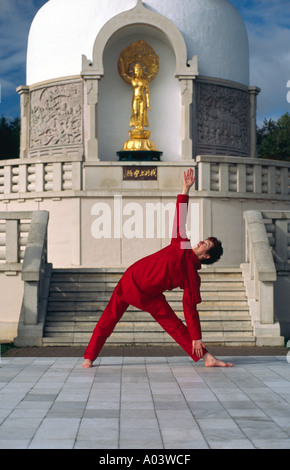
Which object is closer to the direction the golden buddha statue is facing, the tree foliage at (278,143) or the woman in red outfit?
the woman in red outfit

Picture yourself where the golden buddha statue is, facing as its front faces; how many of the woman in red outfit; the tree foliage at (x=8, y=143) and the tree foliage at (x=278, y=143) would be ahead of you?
1

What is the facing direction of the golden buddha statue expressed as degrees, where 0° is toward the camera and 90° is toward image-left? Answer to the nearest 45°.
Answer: approximately 0°

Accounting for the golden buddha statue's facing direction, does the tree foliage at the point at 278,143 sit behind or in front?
behind

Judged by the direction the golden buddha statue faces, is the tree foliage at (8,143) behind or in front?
behind

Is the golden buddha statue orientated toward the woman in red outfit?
yes

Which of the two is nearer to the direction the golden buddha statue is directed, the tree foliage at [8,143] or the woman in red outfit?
the woman in red outfit

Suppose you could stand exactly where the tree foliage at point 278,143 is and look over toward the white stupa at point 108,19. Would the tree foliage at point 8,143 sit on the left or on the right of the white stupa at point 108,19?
right

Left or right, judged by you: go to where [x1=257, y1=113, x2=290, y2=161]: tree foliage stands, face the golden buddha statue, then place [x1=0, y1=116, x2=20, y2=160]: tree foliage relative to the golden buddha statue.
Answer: right
